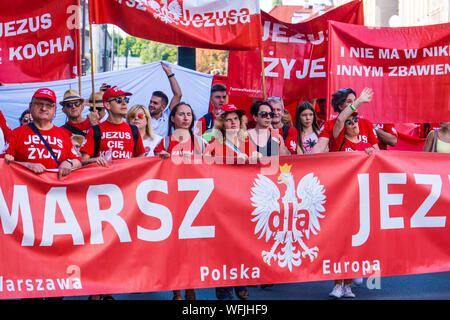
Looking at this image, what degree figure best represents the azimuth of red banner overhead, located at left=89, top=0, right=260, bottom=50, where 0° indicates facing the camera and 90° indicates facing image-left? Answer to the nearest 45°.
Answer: approximately 0°

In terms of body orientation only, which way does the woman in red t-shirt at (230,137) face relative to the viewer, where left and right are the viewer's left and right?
facing the viewer

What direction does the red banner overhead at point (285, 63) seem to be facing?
toward the camera

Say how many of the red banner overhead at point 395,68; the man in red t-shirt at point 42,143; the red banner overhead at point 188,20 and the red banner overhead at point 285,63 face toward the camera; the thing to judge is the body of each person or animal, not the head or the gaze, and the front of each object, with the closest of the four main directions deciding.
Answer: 4

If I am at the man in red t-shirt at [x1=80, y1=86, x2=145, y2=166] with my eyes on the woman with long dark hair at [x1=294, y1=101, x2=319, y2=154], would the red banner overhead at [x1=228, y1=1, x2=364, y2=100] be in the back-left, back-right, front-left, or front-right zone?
front-left

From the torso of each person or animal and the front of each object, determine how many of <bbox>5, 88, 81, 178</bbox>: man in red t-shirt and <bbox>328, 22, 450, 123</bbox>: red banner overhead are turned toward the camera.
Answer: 2

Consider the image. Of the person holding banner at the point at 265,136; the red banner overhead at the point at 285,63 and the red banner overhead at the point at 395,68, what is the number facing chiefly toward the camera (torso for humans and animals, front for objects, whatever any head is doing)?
3

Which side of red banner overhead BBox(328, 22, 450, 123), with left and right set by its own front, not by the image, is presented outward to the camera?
front

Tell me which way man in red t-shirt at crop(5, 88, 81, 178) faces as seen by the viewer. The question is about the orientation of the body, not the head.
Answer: toward the camera

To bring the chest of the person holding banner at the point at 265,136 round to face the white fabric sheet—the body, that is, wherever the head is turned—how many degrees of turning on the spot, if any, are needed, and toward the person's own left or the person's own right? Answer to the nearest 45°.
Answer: approximately 135° to the person's own right
